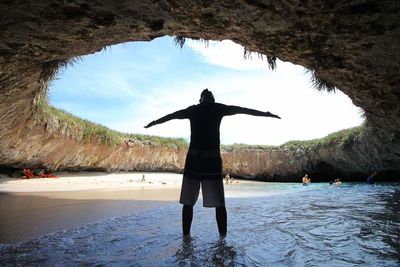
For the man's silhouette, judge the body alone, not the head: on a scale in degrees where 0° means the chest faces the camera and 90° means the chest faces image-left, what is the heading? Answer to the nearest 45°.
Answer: approximately 180°
